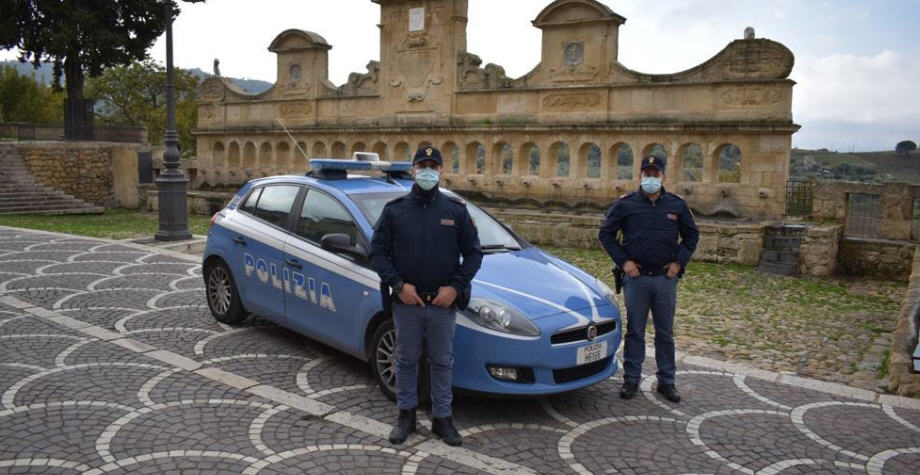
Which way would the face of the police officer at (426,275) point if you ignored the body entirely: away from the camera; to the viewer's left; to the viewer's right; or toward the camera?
toward the camera

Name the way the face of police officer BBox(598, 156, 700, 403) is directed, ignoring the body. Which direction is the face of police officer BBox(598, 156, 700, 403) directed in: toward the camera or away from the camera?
toward the camera

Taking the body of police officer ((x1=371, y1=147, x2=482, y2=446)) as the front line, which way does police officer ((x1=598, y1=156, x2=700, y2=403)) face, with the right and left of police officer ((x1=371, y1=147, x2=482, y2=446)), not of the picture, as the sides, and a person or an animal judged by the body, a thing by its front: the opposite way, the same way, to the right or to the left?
the same way

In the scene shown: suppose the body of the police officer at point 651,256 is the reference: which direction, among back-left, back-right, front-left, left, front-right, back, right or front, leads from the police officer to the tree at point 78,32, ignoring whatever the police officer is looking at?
back-right

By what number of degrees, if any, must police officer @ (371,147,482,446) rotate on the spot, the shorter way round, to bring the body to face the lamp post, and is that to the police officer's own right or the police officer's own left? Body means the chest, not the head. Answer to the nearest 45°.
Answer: approximately 135° to the police officer's own right

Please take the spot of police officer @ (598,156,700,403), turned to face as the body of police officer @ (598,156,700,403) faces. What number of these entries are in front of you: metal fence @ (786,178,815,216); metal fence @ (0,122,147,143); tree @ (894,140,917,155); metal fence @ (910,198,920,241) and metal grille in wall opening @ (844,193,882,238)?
0

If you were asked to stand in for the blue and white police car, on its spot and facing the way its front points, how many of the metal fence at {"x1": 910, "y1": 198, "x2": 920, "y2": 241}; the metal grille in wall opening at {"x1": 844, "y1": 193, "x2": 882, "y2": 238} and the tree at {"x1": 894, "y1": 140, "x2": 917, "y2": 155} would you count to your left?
3

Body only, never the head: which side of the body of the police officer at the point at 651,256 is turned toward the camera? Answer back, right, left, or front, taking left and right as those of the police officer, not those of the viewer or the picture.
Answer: front

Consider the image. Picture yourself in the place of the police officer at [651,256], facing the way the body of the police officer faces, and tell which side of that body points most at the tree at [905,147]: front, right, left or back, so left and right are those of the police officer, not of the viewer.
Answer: back

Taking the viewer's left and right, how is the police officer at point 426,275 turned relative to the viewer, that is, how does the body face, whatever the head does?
facing the viewer

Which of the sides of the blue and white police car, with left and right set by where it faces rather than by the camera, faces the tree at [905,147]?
left

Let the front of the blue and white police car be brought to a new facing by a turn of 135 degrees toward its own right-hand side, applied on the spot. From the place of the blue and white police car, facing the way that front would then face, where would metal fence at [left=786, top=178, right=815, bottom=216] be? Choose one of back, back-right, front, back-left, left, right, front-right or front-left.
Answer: back-right

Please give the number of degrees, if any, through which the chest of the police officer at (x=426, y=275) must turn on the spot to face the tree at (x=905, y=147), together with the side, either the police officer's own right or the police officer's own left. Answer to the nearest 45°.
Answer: approximately 135° to the police officer's own left

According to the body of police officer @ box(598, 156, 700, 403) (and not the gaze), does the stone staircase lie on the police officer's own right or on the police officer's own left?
on the police officer's own right

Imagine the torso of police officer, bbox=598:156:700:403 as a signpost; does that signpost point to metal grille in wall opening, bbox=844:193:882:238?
no

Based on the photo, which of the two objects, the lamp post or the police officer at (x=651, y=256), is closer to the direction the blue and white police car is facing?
the police officer

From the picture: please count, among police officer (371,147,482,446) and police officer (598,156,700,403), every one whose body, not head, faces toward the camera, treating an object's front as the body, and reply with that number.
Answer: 2

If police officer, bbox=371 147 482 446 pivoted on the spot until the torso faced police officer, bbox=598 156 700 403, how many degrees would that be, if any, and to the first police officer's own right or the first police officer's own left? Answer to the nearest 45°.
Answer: approximately 135° to the first police officer's own left

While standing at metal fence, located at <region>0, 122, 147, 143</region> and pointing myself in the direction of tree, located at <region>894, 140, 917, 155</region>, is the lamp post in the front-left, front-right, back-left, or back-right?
back-right

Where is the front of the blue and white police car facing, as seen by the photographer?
facing the viewer and to the right of the viewer
